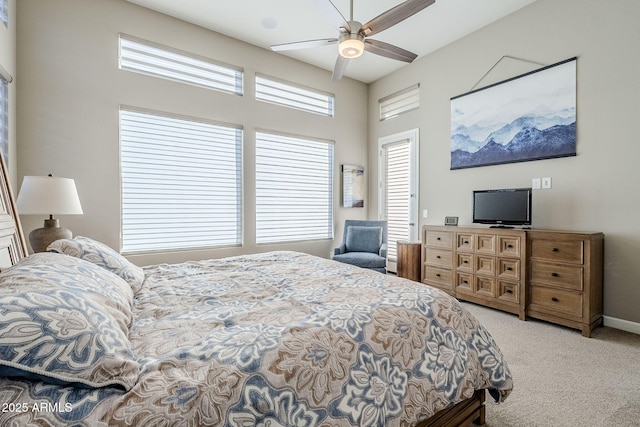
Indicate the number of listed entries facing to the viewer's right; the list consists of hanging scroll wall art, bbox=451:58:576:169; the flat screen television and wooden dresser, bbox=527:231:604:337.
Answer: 0

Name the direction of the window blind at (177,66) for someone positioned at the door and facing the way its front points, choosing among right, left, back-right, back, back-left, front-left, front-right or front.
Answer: front

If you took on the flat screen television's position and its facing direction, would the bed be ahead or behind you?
ahead

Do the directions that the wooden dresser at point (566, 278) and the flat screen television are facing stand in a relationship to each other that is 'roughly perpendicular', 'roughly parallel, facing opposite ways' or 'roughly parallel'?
roughly parallel

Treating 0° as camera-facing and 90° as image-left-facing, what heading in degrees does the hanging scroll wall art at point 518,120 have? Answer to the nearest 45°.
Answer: approximately 45°

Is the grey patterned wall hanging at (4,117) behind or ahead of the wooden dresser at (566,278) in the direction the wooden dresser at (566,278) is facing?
ahead

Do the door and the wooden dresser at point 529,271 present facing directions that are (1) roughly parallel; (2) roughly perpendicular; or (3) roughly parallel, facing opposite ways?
roughly parallel

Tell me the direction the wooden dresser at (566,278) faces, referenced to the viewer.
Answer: facing the viewer and to the left of the viewer

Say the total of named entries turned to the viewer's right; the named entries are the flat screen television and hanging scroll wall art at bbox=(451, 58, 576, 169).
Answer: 0

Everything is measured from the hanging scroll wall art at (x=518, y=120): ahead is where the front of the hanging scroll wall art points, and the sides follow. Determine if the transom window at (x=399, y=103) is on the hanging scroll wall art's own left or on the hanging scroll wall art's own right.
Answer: on the hanging scroll wall art's own right

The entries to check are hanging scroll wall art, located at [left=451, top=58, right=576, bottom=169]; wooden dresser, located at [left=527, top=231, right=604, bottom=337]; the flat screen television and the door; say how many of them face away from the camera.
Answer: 0

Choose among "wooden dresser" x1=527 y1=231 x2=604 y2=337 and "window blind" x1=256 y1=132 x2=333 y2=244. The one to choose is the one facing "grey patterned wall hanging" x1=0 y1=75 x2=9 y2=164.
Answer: the wooden dresser

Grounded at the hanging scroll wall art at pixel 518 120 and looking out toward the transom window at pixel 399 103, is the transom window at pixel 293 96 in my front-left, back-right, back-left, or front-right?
front-left

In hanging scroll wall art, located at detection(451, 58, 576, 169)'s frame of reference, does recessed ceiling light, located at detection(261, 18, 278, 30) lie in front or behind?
in front

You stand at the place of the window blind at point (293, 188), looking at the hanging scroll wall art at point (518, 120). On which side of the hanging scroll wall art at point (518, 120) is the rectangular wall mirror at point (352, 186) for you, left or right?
left

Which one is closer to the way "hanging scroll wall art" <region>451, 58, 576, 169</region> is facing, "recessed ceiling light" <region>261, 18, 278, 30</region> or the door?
the recessed ceiling light

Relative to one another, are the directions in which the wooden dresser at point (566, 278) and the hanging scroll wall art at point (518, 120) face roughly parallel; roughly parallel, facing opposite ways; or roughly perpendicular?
roughly parallel
